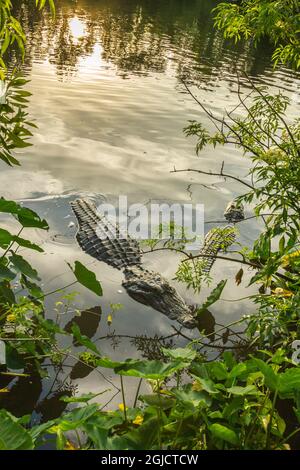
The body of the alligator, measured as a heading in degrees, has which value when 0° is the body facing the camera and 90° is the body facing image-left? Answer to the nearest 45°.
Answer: approximately 315°

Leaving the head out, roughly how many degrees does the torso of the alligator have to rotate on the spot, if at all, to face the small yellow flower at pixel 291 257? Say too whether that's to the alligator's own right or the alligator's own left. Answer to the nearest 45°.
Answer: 0° — it already faces it
